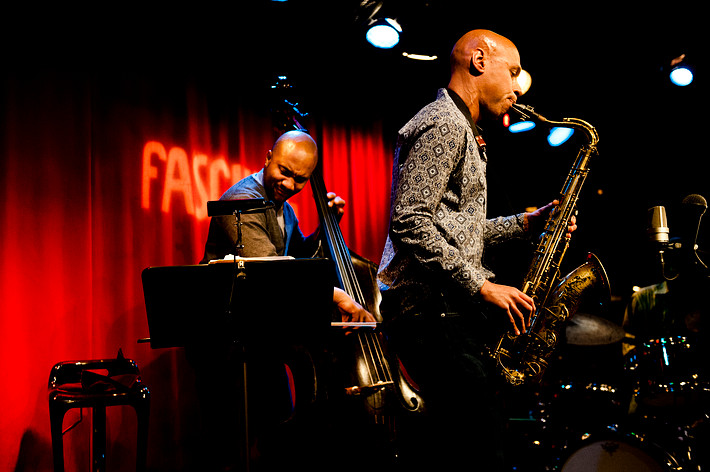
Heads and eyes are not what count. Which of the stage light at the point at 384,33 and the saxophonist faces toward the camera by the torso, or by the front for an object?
the stage light

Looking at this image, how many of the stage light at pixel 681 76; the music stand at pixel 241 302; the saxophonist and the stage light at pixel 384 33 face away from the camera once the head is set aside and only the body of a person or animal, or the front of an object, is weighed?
1

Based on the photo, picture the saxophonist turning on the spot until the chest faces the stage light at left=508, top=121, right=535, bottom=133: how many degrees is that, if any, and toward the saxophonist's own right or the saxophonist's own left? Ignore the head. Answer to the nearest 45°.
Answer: approximately 90° to the saxophonist's own left

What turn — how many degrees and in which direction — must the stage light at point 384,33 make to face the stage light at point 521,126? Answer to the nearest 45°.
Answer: approximately 135° to its left

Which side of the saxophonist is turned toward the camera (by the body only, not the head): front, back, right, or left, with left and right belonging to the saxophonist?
right

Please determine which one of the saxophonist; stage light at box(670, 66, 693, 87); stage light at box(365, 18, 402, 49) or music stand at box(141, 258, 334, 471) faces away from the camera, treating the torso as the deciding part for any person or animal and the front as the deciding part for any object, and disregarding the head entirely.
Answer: the music stand

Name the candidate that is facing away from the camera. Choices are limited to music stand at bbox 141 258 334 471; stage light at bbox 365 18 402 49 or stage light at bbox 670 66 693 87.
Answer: the music stand

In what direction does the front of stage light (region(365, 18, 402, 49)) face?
toward the camera

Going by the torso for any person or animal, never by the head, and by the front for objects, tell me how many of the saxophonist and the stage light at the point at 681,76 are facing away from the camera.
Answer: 0

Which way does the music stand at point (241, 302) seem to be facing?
away from the camera

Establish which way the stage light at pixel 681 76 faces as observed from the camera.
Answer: facing the viewer

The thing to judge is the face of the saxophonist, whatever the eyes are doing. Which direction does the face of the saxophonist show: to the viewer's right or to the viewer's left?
to the viewer's right

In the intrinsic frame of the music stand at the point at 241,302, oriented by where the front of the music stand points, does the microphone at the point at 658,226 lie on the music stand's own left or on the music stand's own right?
on the music stand's own right

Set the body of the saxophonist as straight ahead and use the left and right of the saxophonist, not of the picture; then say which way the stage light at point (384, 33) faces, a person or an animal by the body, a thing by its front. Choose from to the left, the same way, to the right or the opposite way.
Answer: to the right

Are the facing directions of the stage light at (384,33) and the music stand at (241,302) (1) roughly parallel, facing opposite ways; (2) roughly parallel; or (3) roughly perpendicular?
roughly parallel, facing opposite ways
